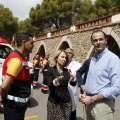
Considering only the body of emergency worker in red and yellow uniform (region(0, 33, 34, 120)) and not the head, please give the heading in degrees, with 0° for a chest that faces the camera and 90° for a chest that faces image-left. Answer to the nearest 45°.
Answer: approximately 270°

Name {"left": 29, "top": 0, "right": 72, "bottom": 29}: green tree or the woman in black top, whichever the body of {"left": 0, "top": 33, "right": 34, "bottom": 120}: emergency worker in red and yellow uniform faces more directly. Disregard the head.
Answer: the woman in black top

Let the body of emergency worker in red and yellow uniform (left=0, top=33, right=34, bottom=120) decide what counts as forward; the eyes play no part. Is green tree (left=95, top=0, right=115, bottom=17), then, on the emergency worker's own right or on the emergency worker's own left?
on the emergency worker's own left

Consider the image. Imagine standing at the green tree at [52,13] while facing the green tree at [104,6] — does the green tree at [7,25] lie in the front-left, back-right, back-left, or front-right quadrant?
back-right

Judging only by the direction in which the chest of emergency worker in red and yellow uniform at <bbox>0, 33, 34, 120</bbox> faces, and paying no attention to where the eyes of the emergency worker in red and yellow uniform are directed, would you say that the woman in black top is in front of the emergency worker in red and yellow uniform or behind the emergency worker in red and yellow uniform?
in front

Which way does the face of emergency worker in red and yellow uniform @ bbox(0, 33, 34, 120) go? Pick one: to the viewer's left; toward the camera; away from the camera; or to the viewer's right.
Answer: to the viewer's right

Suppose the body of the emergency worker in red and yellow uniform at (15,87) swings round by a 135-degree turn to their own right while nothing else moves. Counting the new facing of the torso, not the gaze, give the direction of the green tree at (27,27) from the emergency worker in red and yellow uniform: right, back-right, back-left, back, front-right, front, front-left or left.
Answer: back-right

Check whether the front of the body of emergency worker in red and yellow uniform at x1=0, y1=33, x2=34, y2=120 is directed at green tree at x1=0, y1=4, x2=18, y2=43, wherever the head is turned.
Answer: no

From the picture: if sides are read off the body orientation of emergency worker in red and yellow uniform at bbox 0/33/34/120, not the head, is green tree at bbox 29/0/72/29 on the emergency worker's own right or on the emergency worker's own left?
on the emergency worker's own left

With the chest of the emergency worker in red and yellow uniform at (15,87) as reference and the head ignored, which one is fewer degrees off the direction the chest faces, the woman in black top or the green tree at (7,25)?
the woman in black top
